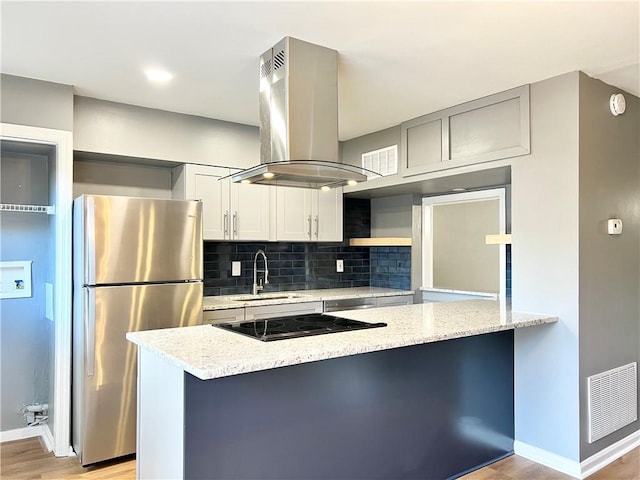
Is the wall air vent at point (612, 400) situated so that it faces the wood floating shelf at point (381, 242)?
no

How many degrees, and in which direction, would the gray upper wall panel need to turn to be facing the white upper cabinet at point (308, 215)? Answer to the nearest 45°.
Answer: approximately 90° to its right

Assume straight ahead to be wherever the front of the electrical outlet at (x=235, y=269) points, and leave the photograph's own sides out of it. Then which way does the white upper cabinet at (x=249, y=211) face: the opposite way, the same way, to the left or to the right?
the same way

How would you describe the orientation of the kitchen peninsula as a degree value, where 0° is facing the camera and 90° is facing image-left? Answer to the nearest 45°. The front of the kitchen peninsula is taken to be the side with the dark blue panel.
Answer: approximately 315°

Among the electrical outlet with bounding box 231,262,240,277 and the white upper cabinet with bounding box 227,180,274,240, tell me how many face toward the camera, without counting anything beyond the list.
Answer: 2

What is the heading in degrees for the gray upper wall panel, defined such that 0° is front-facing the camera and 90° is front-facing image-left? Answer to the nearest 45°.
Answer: approximately 45°

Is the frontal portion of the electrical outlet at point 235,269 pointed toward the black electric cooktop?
yes

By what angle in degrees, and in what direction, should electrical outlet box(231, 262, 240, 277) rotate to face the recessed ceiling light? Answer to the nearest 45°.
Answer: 0° — it already faces it

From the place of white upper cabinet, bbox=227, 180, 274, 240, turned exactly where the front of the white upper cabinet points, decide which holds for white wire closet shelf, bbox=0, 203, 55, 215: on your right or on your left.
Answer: on your right

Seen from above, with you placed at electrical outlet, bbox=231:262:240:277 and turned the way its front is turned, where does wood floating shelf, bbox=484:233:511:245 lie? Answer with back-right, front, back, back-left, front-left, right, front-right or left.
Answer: front-left

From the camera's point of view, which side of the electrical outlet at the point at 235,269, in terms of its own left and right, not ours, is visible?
front

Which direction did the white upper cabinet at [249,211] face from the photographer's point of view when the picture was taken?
facing the viewer

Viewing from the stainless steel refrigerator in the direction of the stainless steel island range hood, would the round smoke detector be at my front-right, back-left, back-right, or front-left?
front-left

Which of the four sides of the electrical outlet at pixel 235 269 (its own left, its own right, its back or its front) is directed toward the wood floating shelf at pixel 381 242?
left

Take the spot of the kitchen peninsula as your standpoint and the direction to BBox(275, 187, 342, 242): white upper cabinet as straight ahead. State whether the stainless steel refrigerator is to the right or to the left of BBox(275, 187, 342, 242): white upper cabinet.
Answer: left
